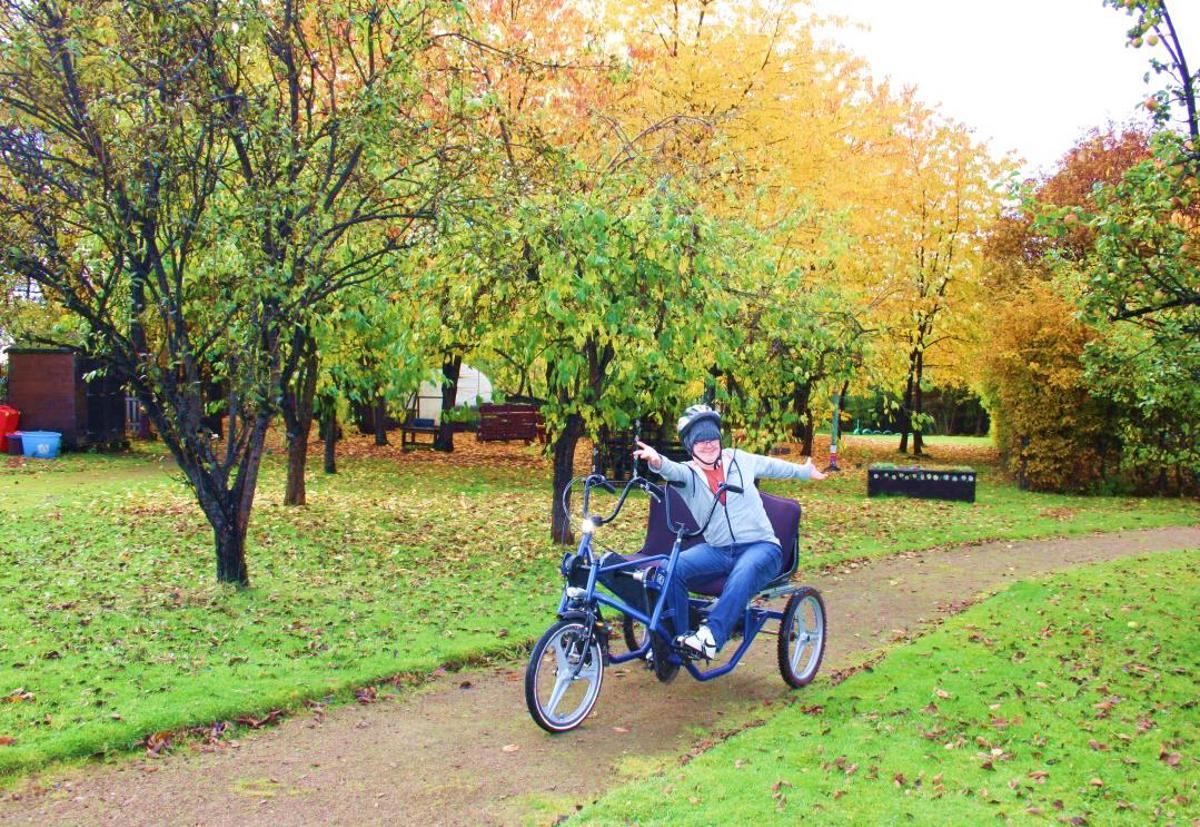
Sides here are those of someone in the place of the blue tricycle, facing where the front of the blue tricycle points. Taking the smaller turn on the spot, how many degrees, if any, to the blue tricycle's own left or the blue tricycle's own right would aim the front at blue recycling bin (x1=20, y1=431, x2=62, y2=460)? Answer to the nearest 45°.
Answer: approximately 90° to the blue tricycle's own right

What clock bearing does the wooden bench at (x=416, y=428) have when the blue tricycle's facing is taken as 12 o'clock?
The wooden bench is roughly at 4 o'clock from the blue tricycle.

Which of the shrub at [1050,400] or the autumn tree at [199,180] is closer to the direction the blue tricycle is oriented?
the autumn tree

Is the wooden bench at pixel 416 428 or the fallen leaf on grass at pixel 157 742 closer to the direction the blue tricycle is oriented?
the fallen leaf on grass

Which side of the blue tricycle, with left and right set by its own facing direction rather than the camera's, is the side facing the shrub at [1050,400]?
back

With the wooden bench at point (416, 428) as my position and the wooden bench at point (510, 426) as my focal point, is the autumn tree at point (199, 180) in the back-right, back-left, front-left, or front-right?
back-right

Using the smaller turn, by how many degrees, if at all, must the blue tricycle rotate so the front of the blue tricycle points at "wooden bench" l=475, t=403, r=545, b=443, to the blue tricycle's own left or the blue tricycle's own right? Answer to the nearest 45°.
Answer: approximately 135° to the blue tricycle's own right

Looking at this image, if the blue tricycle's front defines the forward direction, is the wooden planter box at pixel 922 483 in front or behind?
behind

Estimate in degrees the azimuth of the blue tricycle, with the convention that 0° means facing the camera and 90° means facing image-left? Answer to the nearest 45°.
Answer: approximately 45°

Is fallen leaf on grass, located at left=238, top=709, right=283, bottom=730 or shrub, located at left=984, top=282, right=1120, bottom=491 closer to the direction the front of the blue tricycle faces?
the fallen leaf on grass

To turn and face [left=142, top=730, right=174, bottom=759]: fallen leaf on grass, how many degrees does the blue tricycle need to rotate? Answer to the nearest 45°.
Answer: approximately 45° to its right
